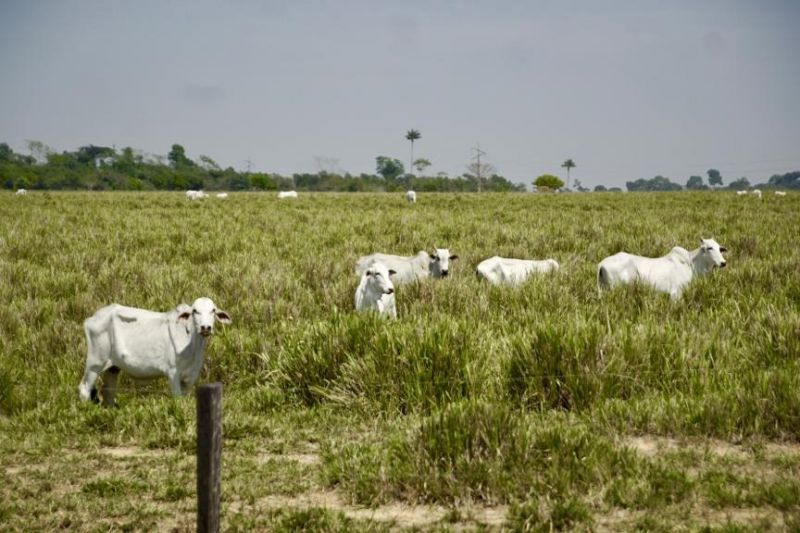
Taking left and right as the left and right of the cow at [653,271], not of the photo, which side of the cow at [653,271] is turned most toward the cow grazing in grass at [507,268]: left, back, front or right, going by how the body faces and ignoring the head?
back

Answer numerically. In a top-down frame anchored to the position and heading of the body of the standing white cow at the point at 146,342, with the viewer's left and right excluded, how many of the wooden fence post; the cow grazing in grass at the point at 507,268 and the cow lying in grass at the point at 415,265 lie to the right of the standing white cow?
1

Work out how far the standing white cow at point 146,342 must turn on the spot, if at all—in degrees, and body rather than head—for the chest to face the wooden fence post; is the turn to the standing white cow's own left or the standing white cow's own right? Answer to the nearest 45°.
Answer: approximately 90° to the standing white cow's own right

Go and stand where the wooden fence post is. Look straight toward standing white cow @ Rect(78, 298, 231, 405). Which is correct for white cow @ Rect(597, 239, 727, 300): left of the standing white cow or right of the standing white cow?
right

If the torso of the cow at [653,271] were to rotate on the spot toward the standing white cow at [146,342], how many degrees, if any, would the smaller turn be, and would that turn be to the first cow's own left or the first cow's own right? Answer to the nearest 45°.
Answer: approximately 135° to the first cow's own right

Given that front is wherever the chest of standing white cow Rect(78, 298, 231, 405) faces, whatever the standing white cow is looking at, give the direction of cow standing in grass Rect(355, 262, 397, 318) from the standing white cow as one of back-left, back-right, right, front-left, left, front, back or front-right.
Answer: front-left

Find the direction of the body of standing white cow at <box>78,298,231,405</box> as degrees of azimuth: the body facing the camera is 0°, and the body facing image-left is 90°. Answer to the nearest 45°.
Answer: approximately 270°

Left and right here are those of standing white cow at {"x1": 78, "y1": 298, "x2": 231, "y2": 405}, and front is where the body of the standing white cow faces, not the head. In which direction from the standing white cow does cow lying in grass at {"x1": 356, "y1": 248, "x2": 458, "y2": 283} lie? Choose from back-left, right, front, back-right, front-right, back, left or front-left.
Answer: front-left

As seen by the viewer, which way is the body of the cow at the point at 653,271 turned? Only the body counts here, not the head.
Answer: to the viewer's right
